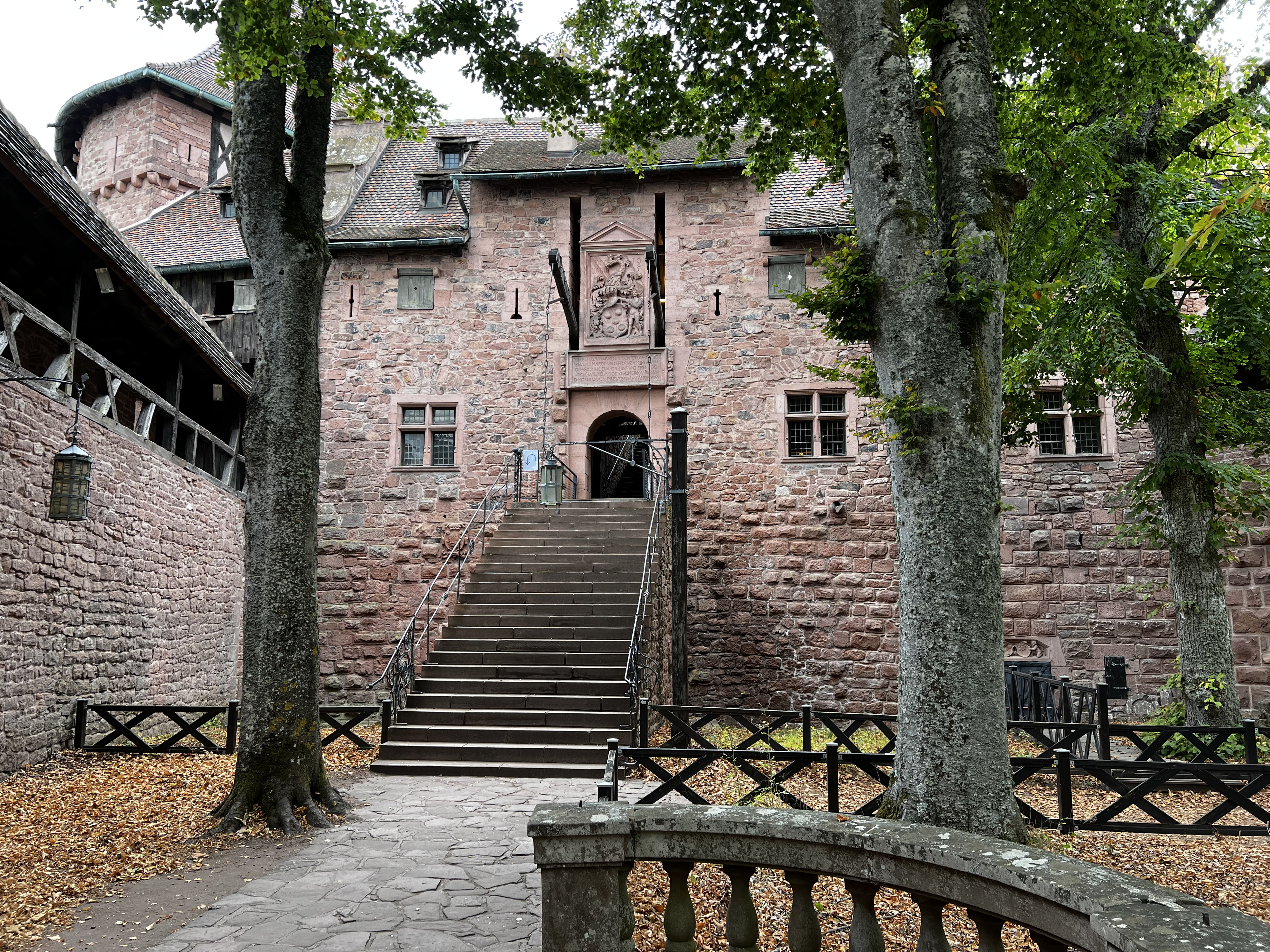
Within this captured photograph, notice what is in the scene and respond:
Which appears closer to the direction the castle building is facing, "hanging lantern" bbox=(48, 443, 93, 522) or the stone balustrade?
the stone balustrade

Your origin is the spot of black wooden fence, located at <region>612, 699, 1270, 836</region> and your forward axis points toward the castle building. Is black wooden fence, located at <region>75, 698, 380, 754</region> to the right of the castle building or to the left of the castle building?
left

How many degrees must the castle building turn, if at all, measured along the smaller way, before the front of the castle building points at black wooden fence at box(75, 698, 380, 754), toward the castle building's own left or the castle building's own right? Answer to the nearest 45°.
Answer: approximately 45° to the castle building's own right

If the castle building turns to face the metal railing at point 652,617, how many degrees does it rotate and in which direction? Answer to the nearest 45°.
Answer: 0° — it already faces it

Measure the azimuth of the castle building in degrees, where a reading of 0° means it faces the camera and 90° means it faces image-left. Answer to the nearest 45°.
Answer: approximately 0°

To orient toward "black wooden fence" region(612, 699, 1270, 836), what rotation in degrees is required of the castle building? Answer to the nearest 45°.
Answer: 0° — it already faces it

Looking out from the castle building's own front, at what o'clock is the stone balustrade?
The stone balustrade is roughly at 12 o'clock from the castle building.
